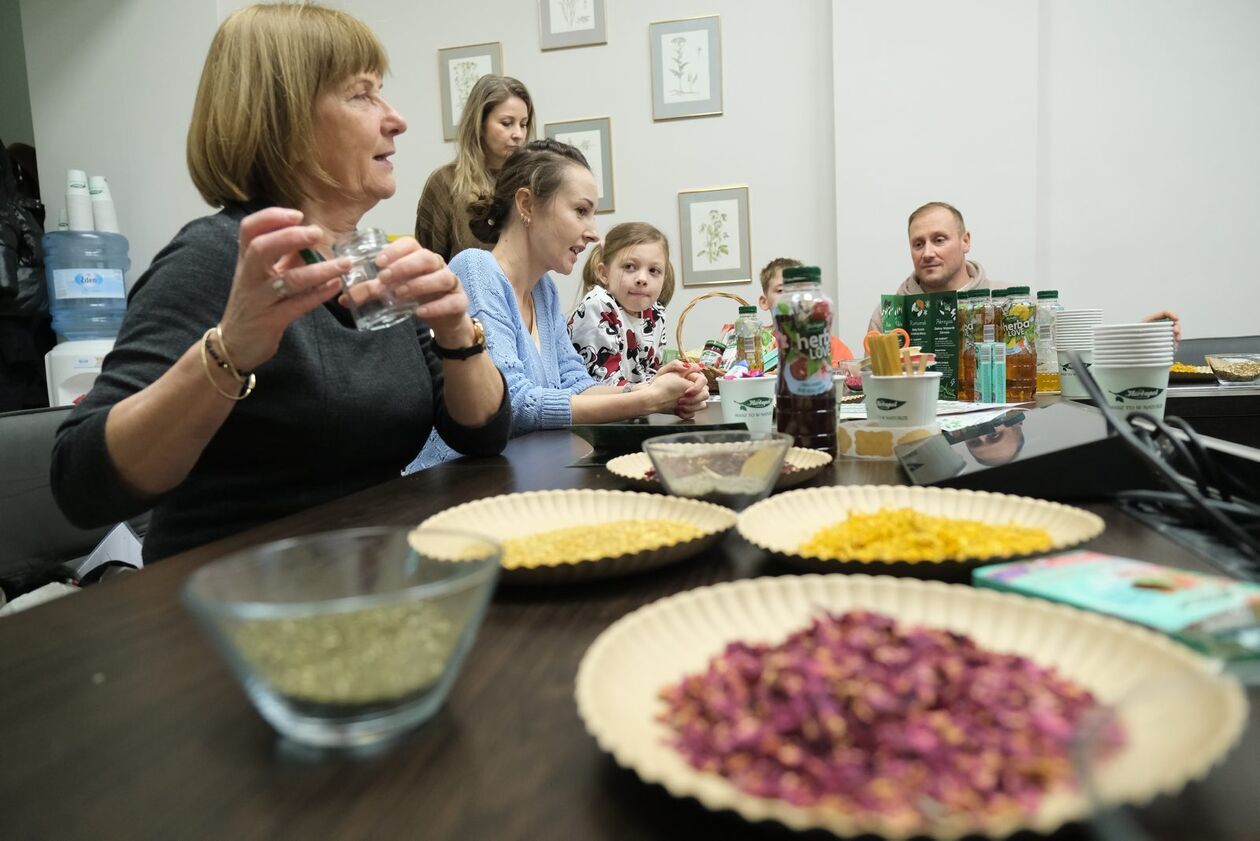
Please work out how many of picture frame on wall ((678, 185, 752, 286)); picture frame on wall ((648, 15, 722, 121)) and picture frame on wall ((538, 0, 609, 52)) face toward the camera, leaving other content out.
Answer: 3

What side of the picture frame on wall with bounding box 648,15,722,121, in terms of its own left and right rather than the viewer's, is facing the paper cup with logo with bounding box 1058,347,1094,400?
front

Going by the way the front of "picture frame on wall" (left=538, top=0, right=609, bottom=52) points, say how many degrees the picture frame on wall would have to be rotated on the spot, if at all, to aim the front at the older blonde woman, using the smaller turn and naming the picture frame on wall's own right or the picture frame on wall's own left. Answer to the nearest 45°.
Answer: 0° — it already faces them

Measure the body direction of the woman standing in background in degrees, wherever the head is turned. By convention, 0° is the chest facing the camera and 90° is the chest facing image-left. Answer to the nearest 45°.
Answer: approximately 315°

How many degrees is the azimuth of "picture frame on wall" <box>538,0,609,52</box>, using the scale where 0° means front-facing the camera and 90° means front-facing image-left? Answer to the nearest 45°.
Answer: approximately 0°

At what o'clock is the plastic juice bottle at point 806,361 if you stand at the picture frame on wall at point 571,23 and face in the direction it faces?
The plastic juice bottle is roughly at 12 o'clock from the picture frame on wall.

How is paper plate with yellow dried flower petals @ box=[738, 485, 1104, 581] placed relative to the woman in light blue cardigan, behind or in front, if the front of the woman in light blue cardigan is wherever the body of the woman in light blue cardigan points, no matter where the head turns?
in front

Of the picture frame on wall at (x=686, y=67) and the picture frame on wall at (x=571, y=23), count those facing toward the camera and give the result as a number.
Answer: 2

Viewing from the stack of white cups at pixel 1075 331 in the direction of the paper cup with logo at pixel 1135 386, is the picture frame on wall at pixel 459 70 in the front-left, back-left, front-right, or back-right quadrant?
back-right

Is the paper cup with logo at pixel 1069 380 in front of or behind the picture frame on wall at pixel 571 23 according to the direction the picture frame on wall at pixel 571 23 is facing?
in front

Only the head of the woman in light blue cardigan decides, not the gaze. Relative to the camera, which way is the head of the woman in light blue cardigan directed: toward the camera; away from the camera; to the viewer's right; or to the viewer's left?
to the viewer's right

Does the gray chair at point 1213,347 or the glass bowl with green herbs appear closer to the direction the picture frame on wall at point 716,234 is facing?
the glass bowl with green herbs
